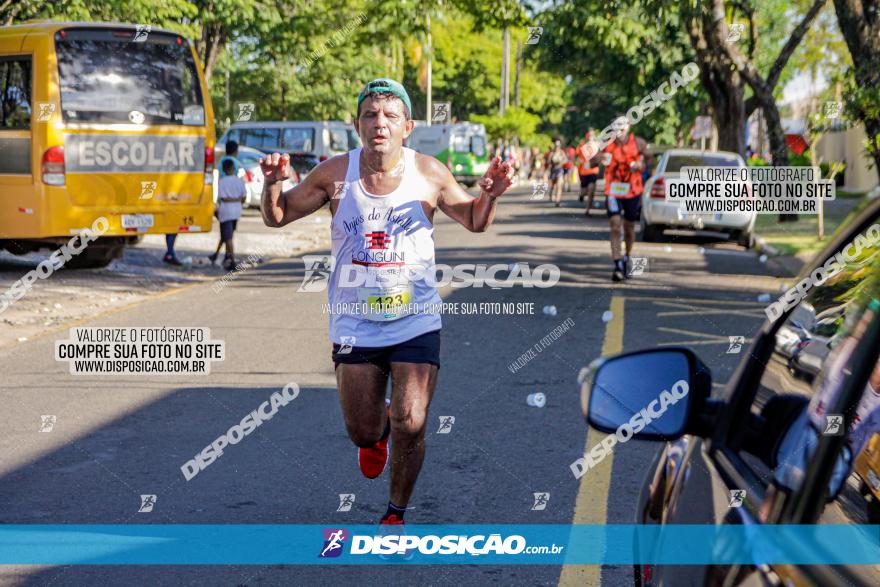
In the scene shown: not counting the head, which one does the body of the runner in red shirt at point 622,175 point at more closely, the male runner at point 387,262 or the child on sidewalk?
the male runner

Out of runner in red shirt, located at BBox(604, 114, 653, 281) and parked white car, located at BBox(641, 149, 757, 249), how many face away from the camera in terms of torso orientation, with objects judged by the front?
1

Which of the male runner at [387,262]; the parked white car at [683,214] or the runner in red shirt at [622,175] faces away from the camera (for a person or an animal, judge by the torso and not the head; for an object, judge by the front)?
the parked white car

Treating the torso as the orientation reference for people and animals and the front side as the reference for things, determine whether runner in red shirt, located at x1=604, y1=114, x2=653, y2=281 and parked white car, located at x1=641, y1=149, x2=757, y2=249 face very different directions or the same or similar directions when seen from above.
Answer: very different directions

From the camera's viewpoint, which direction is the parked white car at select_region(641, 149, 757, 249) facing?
away from the camera

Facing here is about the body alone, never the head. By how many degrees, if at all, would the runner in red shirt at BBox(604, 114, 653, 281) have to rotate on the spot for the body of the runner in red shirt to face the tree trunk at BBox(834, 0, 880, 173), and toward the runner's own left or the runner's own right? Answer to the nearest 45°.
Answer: approximately 135° to the runner's own left

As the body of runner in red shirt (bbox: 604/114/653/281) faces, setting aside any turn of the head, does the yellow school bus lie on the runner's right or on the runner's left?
on the runner's right

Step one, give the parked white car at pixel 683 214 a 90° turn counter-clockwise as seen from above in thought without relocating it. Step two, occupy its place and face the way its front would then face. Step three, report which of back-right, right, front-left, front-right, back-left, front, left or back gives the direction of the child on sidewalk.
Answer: front-left
